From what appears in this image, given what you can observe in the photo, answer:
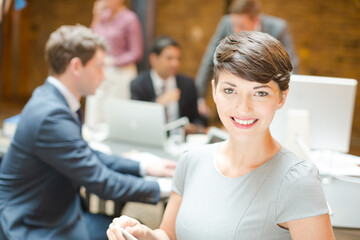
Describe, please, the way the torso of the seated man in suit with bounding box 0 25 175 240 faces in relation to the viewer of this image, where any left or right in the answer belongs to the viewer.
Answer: facing to the right of the viewer

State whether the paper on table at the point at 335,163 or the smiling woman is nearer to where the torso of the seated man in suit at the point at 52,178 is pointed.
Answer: the paper on table

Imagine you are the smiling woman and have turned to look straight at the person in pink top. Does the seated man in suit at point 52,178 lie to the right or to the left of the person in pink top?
left

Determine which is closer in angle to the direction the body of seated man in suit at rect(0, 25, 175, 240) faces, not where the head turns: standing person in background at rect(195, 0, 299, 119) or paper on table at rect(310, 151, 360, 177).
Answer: the paper on table

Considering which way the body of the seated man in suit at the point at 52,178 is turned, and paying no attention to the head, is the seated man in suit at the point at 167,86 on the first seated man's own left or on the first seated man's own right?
on the first seated man's own left

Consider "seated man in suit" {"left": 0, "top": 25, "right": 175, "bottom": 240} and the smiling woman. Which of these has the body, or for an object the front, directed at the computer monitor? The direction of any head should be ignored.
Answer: the seated man in suit

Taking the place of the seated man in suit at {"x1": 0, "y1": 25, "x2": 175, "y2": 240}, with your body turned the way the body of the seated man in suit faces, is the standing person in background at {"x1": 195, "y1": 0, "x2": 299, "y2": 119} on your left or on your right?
on your left

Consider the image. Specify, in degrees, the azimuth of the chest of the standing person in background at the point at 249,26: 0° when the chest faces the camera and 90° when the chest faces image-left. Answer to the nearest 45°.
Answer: approximately 0°

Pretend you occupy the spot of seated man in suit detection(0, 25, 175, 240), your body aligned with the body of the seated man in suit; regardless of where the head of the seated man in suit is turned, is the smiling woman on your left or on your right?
on your right

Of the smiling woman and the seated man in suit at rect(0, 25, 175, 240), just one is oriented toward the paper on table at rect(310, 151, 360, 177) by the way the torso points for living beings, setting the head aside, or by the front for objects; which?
the seated man in suit

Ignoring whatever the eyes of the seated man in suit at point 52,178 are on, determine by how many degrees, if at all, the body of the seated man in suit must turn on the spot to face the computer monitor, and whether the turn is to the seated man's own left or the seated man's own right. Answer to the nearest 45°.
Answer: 0° — they already face it
